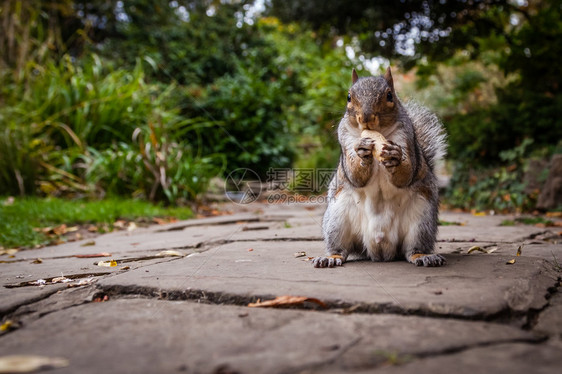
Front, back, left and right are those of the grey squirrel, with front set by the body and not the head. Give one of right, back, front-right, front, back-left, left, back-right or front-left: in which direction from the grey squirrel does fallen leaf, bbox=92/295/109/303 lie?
front-right

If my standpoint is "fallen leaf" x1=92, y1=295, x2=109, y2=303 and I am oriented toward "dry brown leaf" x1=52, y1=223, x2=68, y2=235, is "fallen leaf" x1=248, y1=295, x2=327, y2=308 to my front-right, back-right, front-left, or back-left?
back-right

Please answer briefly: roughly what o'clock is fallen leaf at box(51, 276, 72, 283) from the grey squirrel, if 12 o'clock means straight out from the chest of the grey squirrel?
The fallen leaf is roughly at 2 o'clock from the grey squirrel.

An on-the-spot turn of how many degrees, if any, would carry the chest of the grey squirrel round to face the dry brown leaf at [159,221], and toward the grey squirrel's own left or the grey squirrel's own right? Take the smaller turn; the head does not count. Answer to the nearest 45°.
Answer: approximately 135° to the grey squirrel's own right

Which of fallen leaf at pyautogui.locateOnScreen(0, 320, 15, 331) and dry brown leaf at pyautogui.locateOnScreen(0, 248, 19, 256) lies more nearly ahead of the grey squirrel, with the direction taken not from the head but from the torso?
the fallen leaf

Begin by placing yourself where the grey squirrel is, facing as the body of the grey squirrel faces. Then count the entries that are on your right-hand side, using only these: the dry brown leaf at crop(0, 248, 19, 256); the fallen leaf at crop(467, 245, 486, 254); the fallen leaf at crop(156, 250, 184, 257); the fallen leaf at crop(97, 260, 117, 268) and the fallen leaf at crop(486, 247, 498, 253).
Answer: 3

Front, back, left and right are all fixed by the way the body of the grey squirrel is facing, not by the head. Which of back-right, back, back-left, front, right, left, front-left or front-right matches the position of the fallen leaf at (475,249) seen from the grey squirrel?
back-left

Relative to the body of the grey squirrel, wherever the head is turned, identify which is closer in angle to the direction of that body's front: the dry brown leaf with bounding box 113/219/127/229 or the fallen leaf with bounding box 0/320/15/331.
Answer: the fallen leaf

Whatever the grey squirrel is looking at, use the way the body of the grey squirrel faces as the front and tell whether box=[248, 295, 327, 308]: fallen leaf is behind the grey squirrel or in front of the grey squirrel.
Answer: in front

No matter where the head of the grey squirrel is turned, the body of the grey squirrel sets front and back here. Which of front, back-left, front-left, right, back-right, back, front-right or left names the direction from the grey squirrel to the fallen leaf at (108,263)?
right

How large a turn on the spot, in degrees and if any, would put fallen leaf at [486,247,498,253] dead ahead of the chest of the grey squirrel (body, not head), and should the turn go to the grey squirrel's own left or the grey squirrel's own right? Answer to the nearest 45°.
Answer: approximately 135° to the grey squirrel's own left

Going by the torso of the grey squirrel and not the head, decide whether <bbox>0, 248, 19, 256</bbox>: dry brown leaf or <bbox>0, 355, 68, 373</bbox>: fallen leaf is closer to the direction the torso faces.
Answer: the fallen leaf

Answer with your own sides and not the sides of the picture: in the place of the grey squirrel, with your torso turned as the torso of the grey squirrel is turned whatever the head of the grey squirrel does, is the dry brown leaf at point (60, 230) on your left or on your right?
on your right

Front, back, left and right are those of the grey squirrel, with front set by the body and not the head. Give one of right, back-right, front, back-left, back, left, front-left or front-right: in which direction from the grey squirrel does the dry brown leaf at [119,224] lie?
back-right

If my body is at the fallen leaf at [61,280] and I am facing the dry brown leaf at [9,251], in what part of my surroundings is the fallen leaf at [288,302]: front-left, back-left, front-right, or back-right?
back-right

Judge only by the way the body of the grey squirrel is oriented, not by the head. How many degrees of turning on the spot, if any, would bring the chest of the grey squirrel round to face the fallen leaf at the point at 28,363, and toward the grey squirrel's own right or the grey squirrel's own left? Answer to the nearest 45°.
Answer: approximately 45° to the grey squirrel's own right

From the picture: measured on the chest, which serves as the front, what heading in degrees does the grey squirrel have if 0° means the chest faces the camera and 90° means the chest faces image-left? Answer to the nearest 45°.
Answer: approximately 0°

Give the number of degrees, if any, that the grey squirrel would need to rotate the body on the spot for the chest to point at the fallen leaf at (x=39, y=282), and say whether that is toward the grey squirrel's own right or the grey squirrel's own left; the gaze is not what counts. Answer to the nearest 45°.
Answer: approximately 45° to the grey squirrel's own right
